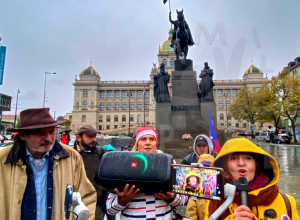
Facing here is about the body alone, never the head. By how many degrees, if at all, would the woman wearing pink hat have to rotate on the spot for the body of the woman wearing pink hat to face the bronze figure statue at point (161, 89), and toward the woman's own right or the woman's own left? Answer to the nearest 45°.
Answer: approximately 180°

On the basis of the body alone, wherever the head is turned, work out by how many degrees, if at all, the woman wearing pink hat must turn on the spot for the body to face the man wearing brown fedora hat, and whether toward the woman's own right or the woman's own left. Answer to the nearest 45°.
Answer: approximately 90° to the woman's own right

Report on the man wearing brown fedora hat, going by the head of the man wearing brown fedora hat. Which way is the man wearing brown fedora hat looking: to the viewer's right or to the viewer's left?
to the viewer's right

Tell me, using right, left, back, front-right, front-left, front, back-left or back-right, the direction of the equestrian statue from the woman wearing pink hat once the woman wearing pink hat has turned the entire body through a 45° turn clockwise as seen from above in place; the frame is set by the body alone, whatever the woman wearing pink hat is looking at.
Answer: back-right

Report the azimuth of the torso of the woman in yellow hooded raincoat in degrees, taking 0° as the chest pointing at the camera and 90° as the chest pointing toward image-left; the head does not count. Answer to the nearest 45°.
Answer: approximately 0°

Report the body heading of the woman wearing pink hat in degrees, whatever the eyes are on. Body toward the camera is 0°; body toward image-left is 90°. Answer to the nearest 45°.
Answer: approximately 0°

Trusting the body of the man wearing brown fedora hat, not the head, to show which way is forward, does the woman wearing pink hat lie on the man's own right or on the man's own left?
on the man's own left

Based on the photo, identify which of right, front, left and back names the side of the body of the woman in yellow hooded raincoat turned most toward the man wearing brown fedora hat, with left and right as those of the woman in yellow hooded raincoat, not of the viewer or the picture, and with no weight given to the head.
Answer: right
